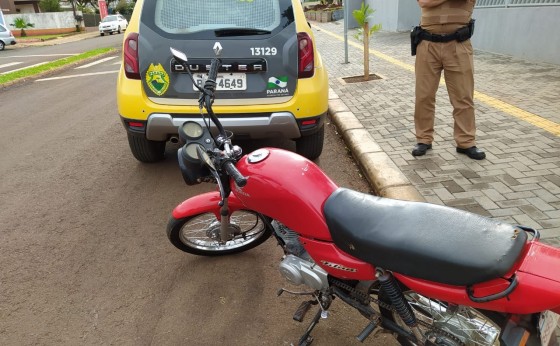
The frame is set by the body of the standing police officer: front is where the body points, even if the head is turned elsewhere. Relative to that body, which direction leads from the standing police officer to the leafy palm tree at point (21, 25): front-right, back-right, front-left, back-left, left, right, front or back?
back-right

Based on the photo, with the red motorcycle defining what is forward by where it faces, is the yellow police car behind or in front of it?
in front

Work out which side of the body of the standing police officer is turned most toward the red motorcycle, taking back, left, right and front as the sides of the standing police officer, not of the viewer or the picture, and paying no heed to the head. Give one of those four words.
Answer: front

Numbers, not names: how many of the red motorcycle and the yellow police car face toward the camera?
0

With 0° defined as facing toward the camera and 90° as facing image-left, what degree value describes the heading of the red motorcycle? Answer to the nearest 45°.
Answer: approximately 135°

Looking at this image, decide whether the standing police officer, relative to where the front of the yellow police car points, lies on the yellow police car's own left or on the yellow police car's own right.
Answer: on the yellow police car's own right

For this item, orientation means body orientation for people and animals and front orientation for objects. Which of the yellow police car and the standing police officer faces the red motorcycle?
the standing police officer

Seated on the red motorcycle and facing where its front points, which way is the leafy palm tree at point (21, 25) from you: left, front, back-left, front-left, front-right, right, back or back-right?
front

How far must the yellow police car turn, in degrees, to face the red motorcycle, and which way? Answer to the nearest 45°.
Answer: approximately 180°

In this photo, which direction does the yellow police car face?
away from the camera

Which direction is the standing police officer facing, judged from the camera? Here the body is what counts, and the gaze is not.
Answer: toward the camera

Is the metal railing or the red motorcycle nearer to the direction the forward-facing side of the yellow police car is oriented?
the metal railing
